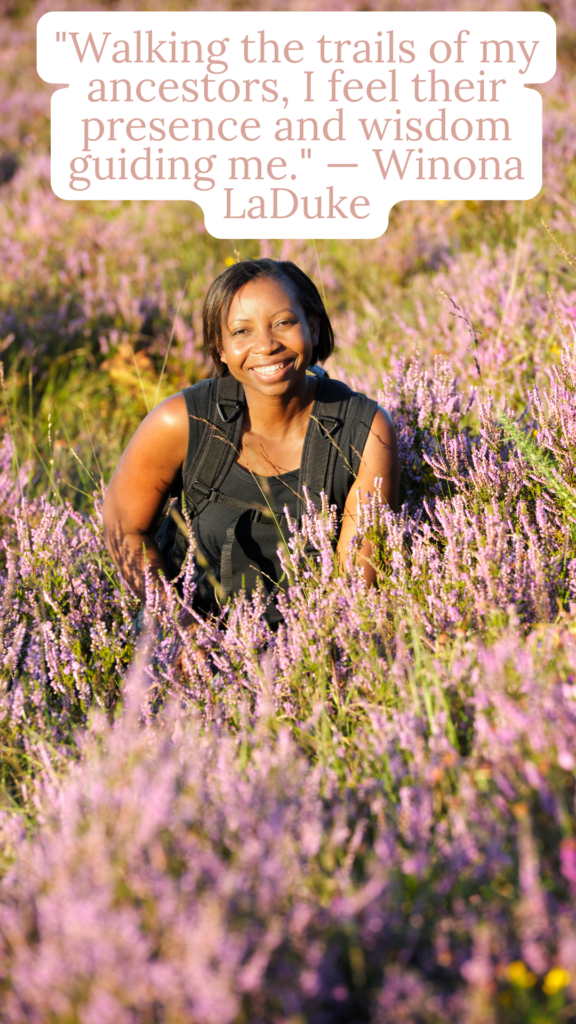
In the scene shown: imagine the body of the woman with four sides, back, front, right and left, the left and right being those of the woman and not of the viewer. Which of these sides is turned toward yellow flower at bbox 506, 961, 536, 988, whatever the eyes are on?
front

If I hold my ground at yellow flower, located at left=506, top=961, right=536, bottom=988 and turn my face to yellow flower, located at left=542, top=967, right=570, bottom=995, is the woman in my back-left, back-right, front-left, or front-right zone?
back-left

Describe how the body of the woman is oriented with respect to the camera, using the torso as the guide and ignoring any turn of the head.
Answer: toward the camera

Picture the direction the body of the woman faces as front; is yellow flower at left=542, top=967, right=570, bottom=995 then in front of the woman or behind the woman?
in front
